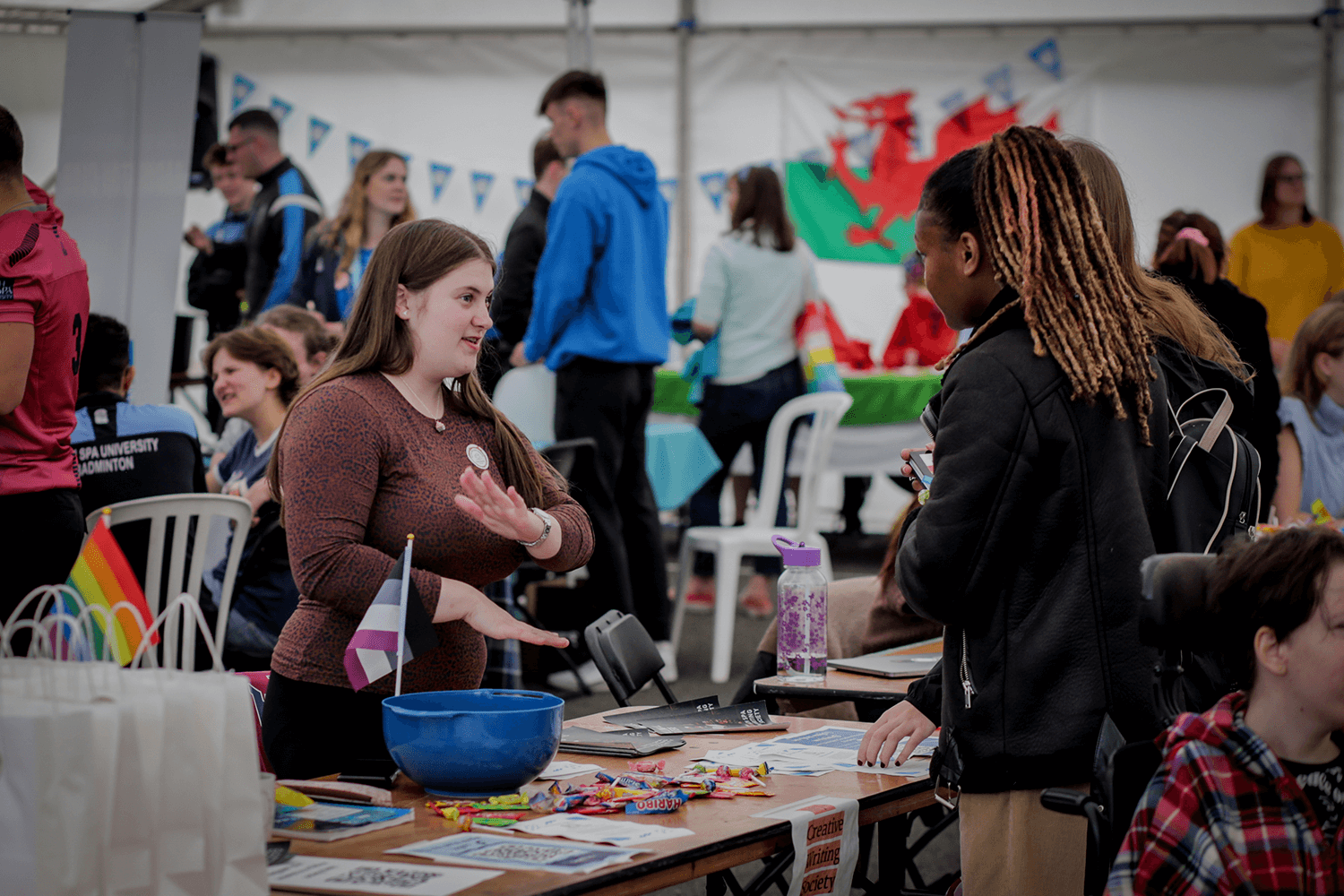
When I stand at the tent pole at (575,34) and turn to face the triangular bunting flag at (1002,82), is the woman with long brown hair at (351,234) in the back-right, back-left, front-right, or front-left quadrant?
back-right

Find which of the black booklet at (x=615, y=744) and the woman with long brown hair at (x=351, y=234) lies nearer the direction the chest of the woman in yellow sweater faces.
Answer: the black booklet

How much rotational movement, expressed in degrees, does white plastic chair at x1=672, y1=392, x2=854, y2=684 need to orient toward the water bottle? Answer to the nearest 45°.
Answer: approximately 45° to its left

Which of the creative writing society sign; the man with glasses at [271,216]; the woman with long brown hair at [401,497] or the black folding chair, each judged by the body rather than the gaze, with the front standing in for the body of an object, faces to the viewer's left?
the man with glasses

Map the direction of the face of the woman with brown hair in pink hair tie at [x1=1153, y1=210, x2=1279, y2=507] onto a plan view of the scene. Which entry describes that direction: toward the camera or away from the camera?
away from the camera

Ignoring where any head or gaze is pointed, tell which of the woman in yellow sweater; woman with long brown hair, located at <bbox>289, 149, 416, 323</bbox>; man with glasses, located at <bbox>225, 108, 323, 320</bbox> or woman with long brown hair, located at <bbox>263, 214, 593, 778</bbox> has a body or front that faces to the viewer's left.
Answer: the man with glasses

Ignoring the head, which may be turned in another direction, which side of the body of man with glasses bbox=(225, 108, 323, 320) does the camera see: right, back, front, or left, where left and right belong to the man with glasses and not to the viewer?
left

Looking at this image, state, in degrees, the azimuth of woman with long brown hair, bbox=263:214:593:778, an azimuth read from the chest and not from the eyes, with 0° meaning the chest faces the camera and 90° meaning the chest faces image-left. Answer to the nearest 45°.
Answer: approximately 315°

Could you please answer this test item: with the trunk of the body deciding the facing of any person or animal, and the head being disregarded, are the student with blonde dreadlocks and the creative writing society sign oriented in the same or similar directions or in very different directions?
very different directions
